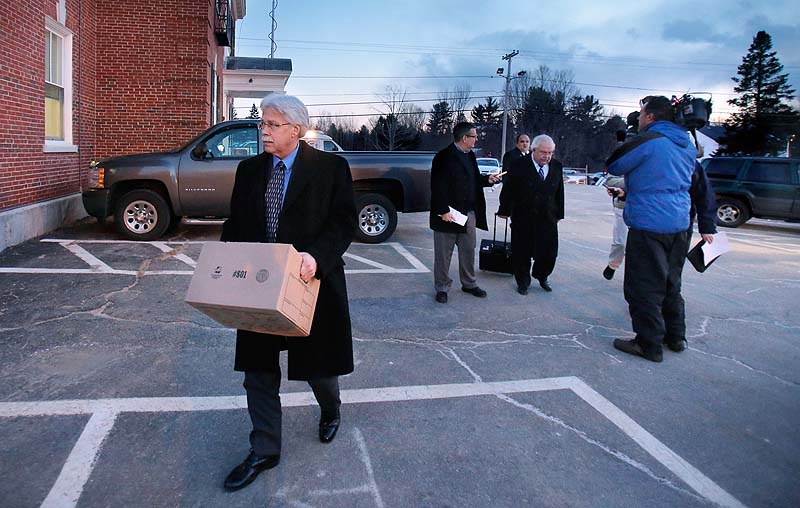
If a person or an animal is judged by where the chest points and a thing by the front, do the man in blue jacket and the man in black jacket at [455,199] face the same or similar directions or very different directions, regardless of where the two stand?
very different directions

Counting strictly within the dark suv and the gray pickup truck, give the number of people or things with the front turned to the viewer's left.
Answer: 1

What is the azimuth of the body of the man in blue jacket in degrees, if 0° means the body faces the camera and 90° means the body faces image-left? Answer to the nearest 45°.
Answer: approximately 135°

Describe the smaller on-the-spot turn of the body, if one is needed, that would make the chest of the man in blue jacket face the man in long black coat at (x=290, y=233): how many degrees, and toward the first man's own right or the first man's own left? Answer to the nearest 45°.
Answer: approximately 90° to the first man's own left

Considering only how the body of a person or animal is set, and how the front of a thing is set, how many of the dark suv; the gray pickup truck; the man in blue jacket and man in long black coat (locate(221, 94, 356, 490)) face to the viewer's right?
1

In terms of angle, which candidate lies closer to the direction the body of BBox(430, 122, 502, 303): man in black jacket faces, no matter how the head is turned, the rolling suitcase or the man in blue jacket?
the man in blue jacket

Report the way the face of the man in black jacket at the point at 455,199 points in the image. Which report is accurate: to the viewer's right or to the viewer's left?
to the viewer's right

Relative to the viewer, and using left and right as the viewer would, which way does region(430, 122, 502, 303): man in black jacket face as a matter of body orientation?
facing the viewer and to the right of the viewer

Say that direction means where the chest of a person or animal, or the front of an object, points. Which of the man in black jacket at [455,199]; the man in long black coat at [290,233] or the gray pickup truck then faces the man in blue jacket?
the man in black jacket

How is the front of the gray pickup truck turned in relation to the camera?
facing to the left of the viewer

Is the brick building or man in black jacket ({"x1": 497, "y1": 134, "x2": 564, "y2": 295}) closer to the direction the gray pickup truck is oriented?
the brick building

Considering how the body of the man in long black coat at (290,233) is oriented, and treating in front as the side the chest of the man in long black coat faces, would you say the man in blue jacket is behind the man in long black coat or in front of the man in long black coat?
behind

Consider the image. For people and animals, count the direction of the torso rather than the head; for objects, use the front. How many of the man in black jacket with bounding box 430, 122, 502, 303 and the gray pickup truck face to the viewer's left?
1

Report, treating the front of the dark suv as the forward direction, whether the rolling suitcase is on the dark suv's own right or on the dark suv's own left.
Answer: on the dark suv's own right
